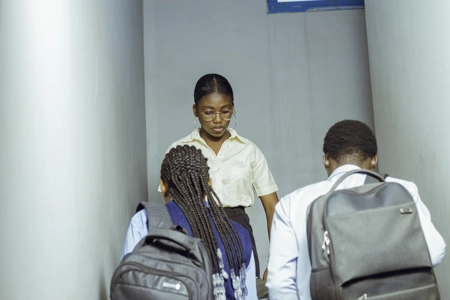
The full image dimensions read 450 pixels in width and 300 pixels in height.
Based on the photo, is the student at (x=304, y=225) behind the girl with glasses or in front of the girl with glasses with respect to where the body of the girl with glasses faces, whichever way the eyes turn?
in front

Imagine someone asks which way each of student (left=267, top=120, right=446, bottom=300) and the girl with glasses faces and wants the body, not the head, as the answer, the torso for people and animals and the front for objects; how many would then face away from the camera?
1

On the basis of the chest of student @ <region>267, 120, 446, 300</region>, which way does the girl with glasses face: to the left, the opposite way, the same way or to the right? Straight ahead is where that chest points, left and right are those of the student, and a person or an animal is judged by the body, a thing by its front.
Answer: the opposite way

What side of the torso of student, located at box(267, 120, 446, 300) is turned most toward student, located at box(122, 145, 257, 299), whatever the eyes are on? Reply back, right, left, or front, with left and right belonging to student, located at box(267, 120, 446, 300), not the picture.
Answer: left

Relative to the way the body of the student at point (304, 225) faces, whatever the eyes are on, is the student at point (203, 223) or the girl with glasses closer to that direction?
the girl with glasses

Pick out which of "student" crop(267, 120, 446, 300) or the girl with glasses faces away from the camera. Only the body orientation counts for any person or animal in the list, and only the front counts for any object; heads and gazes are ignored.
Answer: the student

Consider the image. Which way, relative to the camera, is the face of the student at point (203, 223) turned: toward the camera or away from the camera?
away from the camera

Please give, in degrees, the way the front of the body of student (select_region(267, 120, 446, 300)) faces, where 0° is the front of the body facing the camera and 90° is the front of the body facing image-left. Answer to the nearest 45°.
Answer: approximately 180°

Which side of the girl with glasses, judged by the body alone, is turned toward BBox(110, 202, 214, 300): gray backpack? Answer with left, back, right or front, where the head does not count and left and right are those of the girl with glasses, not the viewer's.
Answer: front

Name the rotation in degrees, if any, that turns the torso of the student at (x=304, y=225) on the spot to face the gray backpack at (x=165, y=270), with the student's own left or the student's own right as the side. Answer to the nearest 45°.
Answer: approximately 135° to the student's own left

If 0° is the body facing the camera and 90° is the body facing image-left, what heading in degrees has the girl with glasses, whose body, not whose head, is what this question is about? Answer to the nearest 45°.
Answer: approximately 0°
